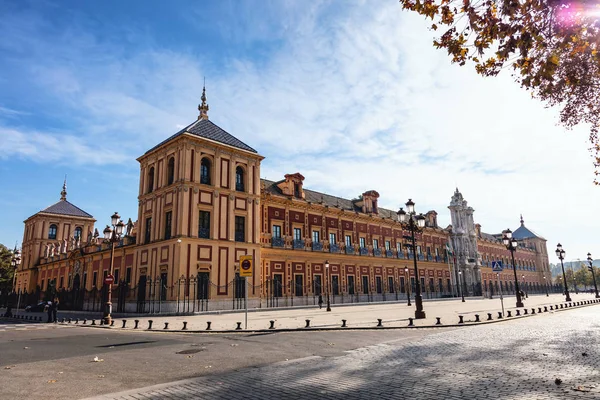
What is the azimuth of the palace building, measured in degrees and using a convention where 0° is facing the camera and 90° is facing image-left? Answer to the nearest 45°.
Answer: approximately 315°
